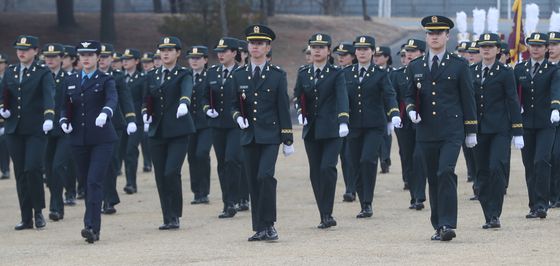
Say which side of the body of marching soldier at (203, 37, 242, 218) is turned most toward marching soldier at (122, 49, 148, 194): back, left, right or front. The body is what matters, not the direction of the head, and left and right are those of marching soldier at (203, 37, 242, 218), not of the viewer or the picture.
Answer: right

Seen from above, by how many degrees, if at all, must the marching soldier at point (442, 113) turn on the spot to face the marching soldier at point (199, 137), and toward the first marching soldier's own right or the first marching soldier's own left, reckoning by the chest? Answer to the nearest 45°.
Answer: approximately 135° to the first marching soldier's own right

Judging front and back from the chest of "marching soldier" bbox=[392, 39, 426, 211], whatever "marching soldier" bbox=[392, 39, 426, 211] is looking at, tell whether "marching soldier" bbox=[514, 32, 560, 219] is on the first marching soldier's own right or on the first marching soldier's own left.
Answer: on the first marching soldier's own left

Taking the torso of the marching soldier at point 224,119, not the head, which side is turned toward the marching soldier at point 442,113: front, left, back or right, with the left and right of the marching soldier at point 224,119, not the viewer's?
left

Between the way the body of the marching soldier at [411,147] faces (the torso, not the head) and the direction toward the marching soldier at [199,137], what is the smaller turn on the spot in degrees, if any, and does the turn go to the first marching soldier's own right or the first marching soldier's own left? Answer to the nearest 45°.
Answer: approximately 45° to the first marching soldier's own right
